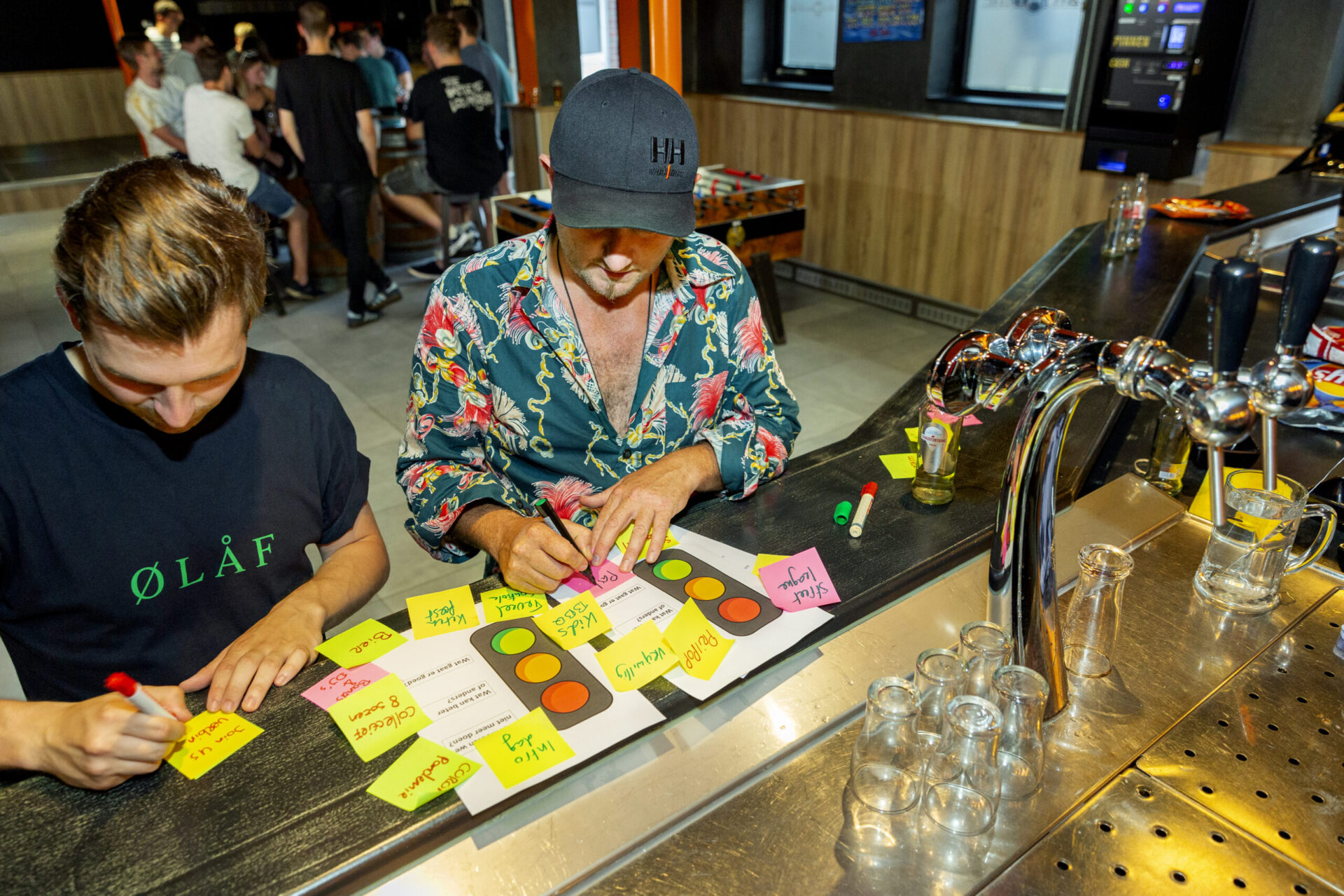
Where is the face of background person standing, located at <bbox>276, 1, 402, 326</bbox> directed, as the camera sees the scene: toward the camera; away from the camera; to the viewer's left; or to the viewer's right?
away from the camera

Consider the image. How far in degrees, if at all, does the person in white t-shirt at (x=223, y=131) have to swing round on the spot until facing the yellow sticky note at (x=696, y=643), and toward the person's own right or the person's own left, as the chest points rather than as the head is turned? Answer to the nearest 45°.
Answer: approximately 135° to the person's own right

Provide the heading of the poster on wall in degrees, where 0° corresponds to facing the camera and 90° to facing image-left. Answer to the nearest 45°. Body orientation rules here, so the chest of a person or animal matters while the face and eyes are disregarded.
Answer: approximately 0°

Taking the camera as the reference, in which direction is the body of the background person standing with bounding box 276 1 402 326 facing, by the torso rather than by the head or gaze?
away from the camera

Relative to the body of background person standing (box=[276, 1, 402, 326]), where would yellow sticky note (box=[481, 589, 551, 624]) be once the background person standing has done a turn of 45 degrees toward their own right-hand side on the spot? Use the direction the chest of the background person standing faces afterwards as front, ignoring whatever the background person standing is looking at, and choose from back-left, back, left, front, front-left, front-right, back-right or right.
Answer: back-right

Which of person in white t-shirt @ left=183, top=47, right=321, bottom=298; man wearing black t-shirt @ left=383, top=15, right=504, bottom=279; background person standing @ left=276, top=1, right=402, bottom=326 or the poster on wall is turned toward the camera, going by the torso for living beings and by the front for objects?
the poster on wall

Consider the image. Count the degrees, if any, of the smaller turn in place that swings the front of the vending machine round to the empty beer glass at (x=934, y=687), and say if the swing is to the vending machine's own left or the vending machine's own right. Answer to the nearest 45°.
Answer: approximately 45° to the vending machine's own left

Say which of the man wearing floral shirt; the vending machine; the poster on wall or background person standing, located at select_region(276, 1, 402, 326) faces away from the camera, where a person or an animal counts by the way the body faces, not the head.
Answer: the background person standing

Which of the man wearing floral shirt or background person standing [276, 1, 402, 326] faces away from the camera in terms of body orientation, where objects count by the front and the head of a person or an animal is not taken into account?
the background person standing

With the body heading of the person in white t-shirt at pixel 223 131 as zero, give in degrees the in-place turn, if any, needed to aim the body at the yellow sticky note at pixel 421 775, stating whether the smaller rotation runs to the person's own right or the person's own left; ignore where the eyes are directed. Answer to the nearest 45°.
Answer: approximately 135° to the person's own right

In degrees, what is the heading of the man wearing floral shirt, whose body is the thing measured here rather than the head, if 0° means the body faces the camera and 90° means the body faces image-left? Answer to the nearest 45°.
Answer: approximately 0°

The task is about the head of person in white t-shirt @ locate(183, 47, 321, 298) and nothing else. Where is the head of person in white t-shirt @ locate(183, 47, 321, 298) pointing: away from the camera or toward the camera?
away from the camera

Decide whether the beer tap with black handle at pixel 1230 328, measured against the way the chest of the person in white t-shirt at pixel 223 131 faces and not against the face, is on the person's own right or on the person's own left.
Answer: on the person's own right
